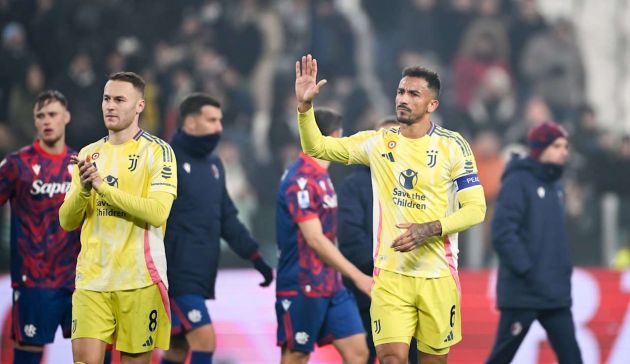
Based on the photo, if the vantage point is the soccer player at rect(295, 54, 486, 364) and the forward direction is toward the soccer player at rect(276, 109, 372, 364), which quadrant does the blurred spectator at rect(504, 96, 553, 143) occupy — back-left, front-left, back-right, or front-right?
front-right

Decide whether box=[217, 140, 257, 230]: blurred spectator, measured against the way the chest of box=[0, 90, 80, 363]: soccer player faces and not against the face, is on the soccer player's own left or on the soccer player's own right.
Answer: on the soccer player's own left

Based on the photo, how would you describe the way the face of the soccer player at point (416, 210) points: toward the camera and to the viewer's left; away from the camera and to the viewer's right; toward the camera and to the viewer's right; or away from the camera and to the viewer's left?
toward the camera and to the viewer's left

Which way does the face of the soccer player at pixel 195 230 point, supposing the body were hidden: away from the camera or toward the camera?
toward the camera

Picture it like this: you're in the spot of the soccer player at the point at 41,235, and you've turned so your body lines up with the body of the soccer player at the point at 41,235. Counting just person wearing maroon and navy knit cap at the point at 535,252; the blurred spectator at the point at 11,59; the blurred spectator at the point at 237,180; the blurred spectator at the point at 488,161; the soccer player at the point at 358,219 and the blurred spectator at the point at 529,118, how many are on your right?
0

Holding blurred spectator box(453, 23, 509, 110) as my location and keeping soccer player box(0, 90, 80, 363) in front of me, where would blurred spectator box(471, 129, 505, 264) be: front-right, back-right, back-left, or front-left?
front-left

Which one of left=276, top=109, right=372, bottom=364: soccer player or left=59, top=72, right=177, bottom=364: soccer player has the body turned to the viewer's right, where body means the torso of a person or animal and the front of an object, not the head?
left=276, top=109, right=372, bottom=364: soccer player

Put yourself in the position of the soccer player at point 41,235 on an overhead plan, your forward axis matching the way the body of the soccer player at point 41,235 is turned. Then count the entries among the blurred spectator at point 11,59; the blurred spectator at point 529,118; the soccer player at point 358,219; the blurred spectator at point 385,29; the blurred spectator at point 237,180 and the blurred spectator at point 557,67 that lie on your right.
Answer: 0

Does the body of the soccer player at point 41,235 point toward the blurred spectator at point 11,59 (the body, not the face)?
no

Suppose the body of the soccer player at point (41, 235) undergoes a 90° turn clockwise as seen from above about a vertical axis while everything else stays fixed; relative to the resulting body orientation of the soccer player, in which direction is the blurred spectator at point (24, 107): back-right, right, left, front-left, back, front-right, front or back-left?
back-right

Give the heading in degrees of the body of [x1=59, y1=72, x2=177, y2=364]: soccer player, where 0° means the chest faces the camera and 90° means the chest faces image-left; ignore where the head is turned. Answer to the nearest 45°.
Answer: approximately 45°

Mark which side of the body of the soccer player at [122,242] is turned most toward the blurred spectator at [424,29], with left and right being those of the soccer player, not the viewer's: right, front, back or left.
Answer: back

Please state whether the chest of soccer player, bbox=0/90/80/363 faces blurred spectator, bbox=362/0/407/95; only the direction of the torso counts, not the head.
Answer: no
